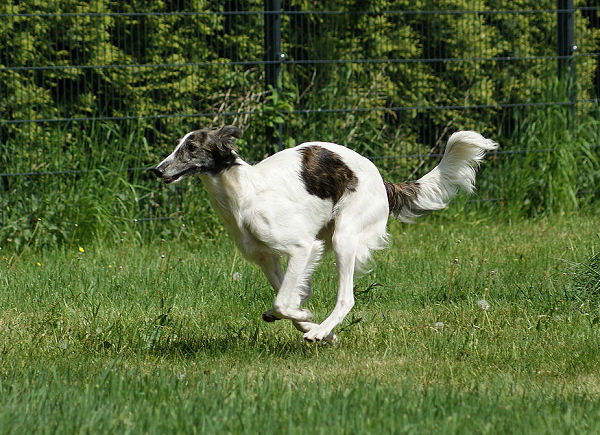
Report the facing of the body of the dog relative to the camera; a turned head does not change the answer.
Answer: to the viewer's left
